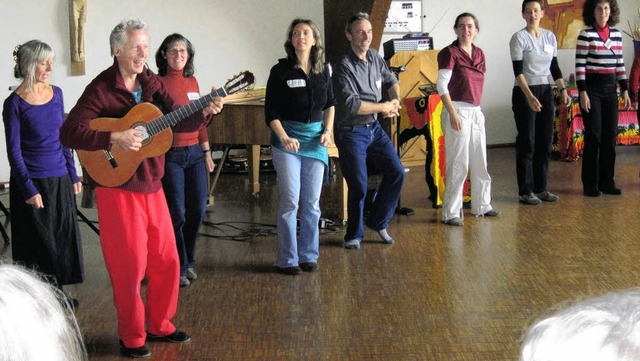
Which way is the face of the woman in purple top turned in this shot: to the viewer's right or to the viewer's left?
to the viewer's right

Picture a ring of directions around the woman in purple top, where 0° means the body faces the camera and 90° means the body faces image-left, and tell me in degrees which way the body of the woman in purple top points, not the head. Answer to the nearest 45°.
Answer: approximately 315°

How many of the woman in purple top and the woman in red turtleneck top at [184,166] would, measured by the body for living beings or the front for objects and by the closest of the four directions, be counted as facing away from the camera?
0

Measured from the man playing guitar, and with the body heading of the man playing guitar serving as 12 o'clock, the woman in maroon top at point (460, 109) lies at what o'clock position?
The woman in maroon top is roughly at 9 o'clock from the man playing guitar.

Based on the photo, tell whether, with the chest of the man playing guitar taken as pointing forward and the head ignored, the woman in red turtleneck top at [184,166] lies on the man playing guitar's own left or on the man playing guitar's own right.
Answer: on the man playing guitar's own left

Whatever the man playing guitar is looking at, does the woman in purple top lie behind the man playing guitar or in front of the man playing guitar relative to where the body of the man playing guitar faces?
behind

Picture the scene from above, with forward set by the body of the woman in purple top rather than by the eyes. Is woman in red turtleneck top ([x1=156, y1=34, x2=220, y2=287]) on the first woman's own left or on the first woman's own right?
on the first woman's own left

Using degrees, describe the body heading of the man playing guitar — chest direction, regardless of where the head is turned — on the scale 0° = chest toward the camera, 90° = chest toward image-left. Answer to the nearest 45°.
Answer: approximately 315°

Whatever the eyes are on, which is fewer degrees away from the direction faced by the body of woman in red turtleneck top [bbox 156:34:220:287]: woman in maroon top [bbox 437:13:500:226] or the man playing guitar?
the man playing guitar

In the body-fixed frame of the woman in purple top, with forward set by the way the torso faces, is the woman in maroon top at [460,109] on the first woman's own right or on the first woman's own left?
on the first woman's own left

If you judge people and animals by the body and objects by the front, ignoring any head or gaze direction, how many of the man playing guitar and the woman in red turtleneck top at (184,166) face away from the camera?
0

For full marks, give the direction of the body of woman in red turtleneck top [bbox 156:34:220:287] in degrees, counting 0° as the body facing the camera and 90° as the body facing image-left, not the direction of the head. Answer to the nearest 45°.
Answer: approximately 0°

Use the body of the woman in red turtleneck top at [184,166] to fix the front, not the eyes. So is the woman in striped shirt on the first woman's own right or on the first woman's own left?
on the first woman's own left

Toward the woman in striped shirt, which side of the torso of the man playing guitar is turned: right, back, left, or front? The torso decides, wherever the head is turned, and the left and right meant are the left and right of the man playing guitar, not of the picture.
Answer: left
